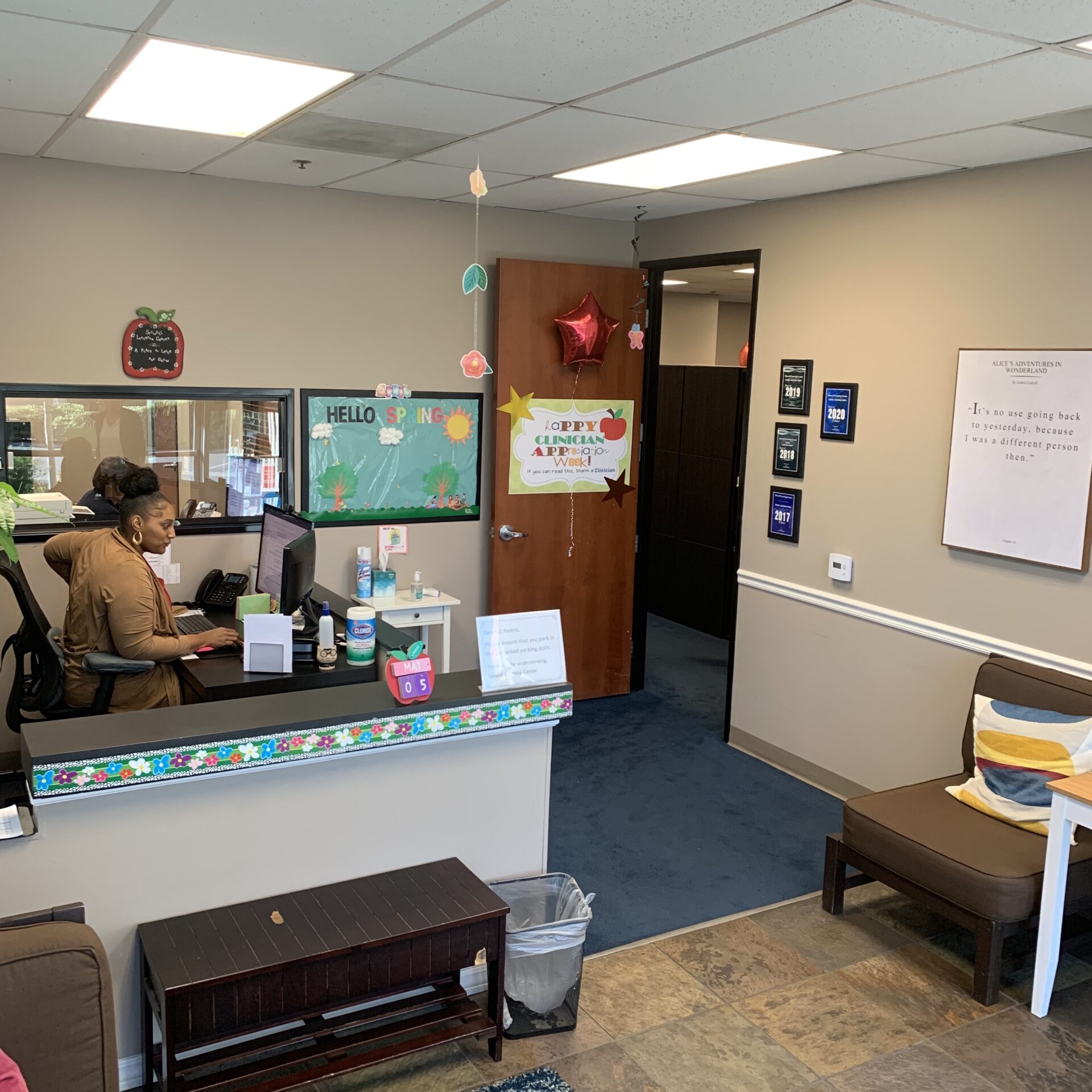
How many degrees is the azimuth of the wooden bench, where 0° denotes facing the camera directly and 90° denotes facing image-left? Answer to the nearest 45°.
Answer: approximately 315°

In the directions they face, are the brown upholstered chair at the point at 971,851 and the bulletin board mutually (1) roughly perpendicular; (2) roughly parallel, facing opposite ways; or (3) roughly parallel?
roughly perpendicular

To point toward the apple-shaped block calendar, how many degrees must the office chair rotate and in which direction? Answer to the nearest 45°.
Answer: approximately 45° to its right

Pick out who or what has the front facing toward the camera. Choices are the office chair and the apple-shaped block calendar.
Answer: the apple-shaped block calendar

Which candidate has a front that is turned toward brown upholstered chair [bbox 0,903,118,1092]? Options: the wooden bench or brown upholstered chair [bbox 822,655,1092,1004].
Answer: brown upholstered chair [bbox 822,655,1092,1004]

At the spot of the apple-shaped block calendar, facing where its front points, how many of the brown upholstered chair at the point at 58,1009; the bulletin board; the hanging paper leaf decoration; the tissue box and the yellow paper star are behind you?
4

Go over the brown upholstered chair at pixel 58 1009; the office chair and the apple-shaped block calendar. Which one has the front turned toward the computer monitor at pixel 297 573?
the office chair

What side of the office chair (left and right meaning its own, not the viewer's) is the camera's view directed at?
right

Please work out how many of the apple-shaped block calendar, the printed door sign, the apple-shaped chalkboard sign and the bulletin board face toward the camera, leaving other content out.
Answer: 4

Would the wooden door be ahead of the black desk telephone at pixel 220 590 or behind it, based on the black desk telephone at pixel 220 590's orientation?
behind

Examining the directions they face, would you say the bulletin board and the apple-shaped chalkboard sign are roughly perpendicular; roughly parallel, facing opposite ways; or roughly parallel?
roughly parallel

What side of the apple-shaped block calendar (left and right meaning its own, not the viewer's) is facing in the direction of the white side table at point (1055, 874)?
left

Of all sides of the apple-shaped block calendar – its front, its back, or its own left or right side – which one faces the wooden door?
back

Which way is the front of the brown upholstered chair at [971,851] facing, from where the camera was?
facing the viewer and to the left of the viewer

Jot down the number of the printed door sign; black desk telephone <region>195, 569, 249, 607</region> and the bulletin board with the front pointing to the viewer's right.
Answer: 0

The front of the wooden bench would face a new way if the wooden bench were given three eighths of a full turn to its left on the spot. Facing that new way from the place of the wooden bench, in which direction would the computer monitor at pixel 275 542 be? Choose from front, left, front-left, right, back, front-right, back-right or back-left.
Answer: front

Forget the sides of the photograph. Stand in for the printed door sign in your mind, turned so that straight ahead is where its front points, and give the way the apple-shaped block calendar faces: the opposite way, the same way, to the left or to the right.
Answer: the same way

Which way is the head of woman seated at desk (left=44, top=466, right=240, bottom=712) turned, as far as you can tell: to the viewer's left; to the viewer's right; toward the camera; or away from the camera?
to the viewer's right

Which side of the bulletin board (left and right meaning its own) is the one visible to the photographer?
front
